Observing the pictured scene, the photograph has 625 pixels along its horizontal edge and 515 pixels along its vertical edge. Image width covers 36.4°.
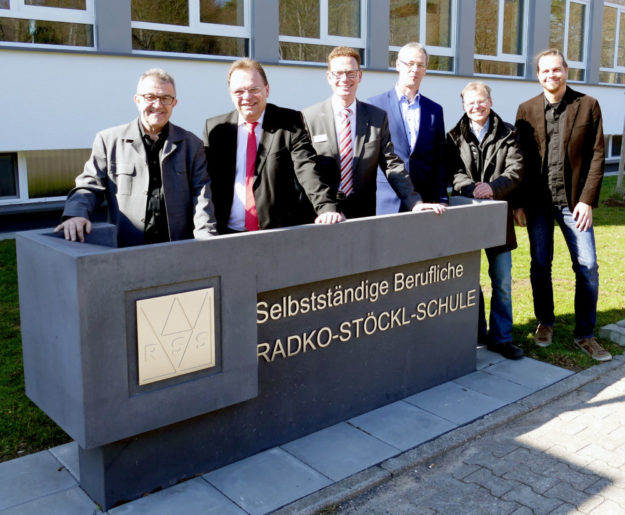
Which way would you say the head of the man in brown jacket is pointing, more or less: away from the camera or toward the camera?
toward the camera

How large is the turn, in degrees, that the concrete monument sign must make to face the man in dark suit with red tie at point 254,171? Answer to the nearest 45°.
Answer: approximately 135° to its left

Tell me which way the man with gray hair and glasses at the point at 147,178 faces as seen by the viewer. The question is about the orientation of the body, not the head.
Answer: toward the camera

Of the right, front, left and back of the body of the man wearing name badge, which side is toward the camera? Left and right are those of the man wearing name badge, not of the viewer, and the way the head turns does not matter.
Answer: front

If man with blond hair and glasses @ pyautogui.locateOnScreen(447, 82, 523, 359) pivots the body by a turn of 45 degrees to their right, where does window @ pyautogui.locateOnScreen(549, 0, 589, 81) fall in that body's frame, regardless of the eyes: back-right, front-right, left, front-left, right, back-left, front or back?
back-right

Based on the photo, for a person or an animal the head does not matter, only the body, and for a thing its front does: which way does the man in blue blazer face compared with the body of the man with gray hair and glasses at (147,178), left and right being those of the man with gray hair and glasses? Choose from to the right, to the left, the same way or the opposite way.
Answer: the same way

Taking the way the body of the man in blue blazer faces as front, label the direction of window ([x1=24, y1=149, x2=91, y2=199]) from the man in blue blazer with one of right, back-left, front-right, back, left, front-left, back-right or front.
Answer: back-right

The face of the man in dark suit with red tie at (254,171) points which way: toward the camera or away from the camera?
toward the camera

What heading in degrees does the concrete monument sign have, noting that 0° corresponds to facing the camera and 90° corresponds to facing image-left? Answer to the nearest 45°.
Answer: approximately 315°

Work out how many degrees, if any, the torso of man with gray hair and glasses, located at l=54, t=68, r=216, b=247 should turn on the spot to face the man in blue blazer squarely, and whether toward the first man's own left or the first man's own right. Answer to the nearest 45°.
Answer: approximately 135° to the first man's own left

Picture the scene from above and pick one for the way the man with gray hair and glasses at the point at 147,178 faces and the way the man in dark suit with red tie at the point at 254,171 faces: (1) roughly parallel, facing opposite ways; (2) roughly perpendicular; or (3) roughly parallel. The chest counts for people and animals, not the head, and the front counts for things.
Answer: roughly parallel

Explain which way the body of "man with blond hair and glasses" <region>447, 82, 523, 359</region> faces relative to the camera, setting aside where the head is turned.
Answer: toward the camera

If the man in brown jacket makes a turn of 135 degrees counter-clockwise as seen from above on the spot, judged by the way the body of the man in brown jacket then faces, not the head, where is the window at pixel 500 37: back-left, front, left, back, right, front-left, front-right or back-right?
front-left

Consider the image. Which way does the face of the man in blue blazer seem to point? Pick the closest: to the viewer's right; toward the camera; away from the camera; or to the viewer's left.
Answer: toward the camera

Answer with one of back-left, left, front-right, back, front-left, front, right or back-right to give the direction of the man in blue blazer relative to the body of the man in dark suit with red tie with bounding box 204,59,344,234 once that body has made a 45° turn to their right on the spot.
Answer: back

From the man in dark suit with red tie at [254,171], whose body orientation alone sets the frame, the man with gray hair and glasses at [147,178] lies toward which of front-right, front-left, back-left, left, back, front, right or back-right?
front-right

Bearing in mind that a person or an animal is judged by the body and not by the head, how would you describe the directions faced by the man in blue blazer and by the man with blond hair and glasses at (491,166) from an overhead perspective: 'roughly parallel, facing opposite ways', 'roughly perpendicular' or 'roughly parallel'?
roughly parallel

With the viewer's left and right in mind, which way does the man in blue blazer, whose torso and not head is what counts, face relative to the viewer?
facing the viewer

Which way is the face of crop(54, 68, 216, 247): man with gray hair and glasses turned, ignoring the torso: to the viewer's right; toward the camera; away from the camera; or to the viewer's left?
toward the camera
